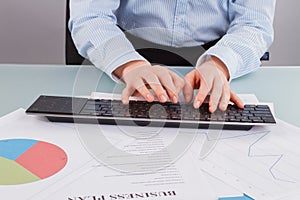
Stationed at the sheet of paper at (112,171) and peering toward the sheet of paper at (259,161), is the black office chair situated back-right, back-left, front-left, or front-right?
front-left

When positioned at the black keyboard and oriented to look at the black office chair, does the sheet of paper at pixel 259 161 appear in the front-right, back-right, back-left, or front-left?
back-right

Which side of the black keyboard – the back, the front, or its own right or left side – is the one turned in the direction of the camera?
back
